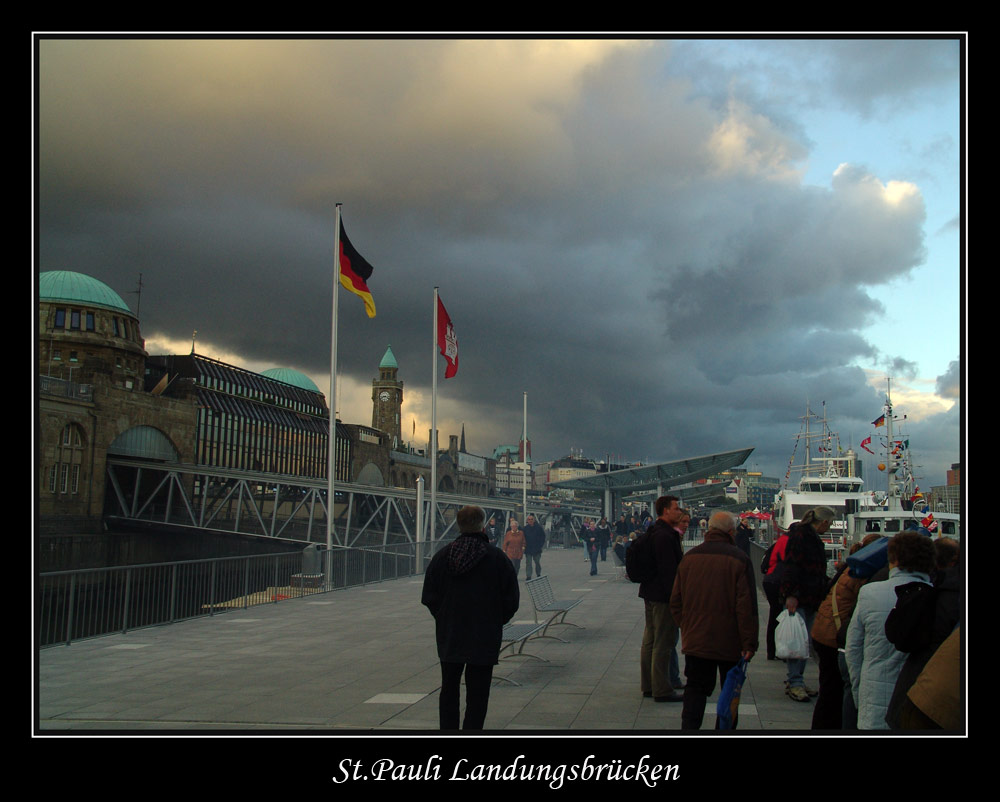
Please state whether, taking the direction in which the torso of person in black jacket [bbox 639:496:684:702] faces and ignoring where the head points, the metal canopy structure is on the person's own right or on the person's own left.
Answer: on the person's own left

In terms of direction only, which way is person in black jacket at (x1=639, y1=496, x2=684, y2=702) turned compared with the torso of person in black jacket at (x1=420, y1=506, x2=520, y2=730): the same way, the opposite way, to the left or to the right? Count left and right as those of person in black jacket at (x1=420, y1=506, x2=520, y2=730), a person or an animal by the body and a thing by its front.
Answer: to the right

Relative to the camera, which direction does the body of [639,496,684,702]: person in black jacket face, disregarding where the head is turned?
to the viewer's right

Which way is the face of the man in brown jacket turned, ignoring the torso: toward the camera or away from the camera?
away from the camera

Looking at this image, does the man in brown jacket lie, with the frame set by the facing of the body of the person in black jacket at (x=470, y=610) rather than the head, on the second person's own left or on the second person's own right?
on the second person's own right

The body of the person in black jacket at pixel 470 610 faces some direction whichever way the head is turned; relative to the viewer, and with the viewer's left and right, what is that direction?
facing away from the viewer

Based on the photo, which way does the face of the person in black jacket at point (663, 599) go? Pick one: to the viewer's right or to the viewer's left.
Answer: to the viewer's right
